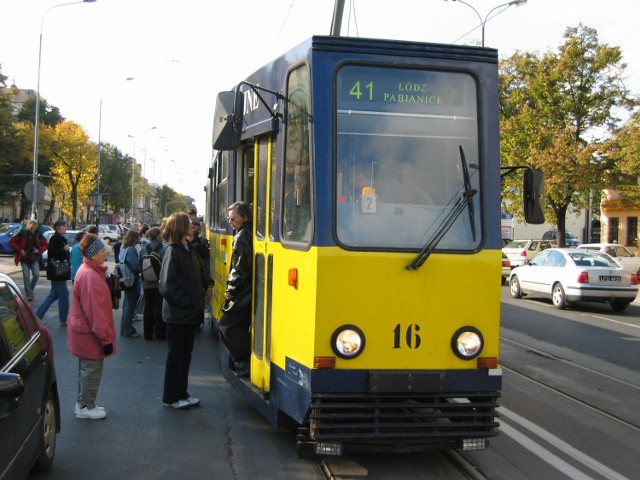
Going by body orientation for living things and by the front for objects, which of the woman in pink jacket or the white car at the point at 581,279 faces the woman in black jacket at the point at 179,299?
the woman in pink jacket

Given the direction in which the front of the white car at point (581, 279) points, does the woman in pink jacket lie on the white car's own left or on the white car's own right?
on the white car's own left

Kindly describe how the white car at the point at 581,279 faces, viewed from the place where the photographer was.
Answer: facing away from the viewer and to the left of the viewer

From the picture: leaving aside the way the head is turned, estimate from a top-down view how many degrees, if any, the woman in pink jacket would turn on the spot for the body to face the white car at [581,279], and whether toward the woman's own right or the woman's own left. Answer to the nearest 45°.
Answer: approximately 45° to the woman's own left

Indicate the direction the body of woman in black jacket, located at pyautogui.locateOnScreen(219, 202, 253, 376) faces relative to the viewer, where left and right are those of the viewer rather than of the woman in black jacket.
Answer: facing to the left of the viewer

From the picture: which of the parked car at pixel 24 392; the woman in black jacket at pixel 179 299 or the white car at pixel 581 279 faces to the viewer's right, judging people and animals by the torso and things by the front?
the woman in black jacket

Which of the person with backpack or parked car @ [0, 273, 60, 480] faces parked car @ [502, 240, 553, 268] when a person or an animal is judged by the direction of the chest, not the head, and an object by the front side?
the person with backpack

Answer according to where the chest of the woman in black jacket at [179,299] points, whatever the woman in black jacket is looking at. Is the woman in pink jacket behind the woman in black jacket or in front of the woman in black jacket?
behind

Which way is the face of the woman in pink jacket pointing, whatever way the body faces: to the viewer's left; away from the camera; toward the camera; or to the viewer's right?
to the viewer's right
